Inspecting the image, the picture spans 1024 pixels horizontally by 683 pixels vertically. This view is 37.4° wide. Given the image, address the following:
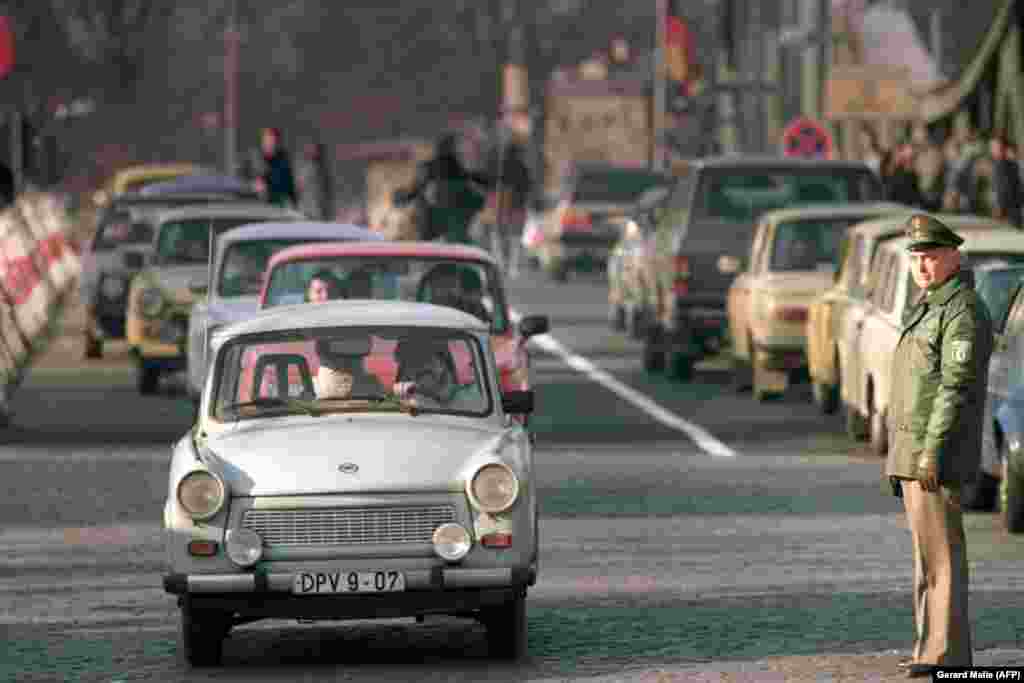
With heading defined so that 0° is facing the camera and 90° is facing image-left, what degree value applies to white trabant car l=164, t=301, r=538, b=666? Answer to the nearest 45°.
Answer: approximately 0°

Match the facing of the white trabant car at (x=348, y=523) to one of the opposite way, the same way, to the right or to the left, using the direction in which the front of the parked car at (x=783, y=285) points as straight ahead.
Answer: the opposite way

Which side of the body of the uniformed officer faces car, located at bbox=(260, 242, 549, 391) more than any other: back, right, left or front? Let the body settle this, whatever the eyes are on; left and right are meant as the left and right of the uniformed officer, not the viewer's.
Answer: right

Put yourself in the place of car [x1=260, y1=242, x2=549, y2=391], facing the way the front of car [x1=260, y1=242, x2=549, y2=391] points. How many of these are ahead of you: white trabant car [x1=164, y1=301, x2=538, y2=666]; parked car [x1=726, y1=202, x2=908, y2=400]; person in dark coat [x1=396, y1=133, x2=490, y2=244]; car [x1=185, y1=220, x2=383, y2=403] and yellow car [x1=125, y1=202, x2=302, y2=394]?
1

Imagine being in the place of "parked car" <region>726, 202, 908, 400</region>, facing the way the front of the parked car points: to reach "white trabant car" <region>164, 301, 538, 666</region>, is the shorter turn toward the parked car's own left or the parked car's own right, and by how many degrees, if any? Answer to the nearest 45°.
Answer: approximately 180°

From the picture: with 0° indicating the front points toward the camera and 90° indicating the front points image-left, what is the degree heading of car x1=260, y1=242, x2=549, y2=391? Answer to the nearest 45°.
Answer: approximately 0°

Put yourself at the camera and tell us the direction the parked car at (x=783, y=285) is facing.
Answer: facing away from the viewer

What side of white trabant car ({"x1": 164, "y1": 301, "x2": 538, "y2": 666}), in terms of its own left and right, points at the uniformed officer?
left

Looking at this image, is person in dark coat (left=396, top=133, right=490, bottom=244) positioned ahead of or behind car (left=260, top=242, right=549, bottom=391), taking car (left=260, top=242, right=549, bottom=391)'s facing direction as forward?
behind

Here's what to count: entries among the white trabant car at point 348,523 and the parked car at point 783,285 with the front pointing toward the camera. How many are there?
1
